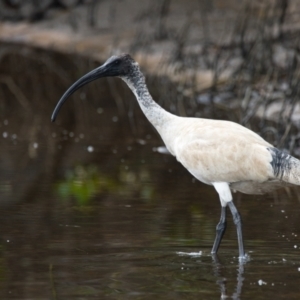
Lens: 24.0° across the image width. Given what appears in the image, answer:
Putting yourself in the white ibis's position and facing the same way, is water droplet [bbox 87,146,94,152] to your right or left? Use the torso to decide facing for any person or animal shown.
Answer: on your right

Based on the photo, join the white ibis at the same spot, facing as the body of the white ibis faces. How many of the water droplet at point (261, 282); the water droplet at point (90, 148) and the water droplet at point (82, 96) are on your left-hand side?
1

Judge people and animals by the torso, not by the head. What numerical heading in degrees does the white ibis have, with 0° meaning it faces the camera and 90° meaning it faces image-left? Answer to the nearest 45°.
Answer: approximately 90°

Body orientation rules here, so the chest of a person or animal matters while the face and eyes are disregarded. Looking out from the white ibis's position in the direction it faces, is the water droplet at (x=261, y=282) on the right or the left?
on its left
